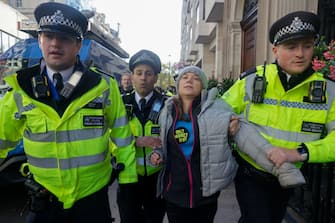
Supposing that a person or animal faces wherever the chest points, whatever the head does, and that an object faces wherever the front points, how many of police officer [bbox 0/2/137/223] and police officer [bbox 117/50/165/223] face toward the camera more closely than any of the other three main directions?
2

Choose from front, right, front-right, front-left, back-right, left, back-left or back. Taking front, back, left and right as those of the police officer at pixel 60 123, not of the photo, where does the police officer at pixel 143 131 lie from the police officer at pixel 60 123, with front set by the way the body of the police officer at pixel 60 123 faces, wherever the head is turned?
back-left

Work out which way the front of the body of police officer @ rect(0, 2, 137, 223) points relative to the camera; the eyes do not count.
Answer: toward the camera

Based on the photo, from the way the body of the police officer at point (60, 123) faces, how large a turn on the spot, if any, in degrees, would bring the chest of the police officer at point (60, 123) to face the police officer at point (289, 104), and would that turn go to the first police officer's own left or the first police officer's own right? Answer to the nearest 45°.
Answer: approximately 90° to the first police officer's own left

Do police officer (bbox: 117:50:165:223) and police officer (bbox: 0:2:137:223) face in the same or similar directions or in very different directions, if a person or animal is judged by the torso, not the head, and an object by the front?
same or similar directions

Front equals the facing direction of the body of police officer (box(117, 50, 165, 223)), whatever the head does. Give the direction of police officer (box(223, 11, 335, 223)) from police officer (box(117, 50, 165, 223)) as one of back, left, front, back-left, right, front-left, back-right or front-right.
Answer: front-left

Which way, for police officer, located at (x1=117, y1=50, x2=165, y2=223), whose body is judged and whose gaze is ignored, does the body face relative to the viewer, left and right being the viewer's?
facing the viewer

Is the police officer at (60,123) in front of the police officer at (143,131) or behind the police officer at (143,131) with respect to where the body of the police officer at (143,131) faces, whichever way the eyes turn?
in front

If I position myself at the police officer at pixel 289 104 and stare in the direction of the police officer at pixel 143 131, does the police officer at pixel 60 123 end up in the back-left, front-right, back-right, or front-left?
front-left

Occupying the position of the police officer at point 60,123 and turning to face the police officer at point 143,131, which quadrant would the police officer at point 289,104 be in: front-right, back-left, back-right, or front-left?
front-right
